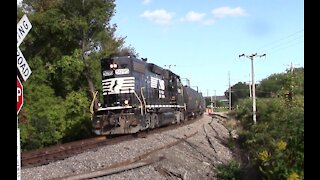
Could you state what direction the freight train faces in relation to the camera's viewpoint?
facing the viewer and to the left of the viewer

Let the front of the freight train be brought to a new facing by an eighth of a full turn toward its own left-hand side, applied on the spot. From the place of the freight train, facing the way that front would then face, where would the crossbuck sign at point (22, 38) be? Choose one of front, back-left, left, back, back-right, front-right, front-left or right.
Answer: front
